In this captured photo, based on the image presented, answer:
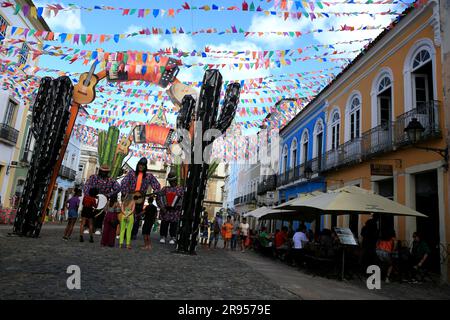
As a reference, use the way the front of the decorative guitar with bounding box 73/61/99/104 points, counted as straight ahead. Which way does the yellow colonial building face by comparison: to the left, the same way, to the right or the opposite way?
to the right

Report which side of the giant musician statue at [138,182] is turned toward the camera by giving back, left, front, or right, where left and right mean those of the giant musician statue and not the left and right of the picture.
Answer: front

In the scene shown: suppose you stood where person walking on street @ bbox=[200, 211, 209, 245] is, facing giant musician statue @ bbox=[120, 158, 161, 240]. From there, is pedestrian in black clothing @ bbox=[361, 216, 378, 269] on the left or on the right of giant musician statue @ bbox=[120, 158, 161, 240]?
left

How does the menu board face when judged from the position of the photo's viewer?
facing the viewer

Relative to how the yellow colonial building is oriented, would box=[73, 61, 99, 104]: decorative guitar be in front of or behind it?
in front

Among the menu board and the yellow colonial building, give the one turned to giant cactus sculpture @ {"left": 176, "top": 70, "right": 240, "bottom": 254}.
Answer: the yellow colonial building

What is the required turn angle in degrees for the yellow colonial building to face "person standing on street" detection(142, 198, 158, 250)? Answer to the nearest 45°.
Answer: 0° — it already faces them

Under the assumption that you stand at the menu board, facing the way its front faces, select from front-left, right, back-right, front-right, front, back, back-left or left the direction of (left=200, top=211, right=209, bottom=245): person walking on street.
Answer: back-right

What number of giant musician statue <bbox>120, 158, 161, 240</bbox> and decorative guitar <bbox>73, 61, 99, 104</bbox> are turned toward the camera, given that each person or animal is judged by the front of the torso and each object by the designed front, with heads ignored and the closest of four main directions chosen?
2

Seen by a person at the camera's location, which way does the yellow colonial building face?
facing the viewer and to the left of the viewer

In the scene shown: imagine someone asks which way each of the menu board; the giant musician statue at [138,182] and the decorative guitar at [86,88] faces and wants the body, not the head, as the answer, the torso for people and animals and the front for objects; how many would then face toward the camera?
3

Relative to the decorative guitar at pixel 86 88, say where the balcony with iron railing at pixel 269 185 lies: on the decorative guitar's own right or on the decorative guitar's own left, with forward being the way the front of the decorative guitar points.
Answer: on the decorative guitar's own left

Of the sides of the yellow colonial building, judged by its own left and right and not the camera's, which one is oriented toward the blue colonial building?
right
